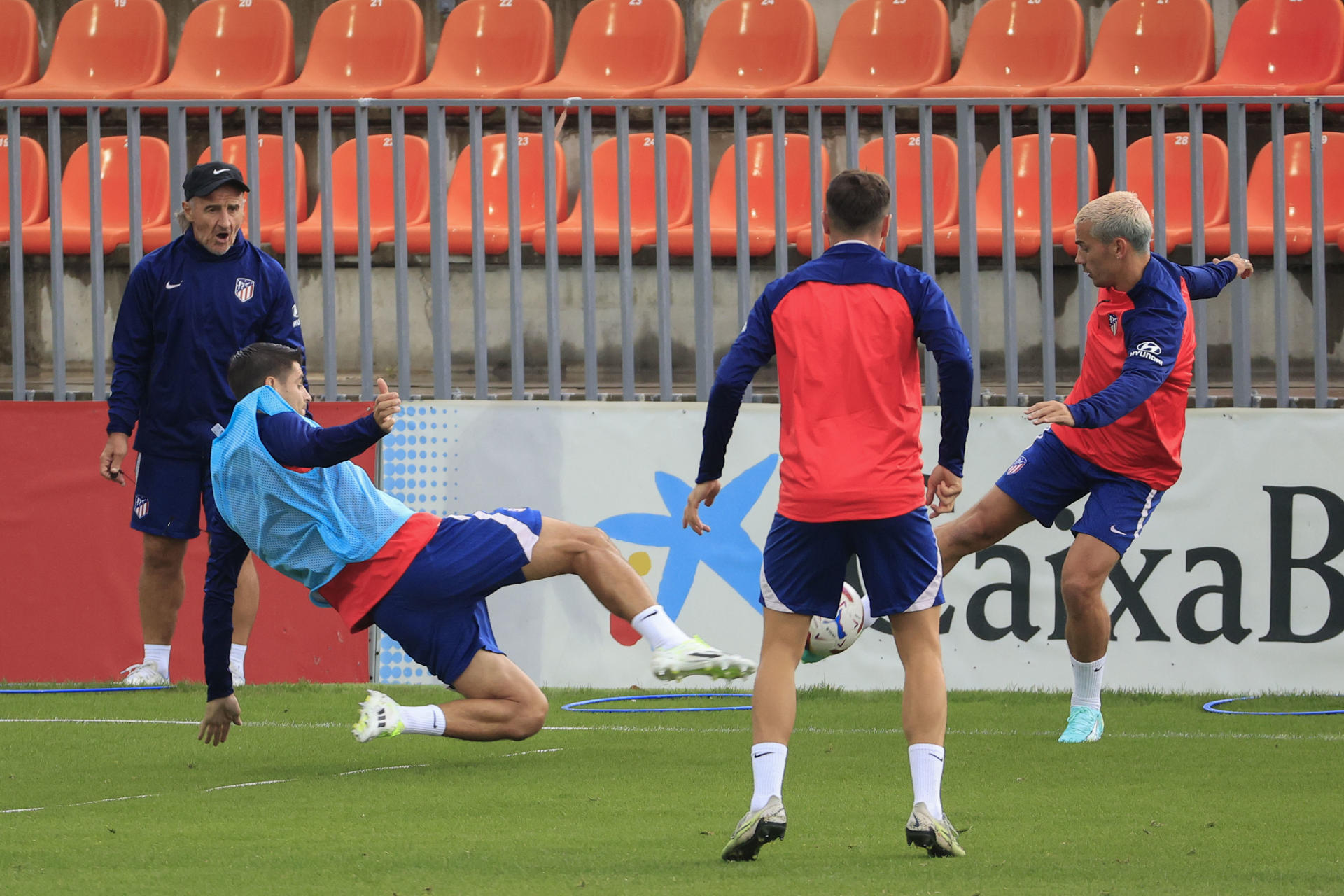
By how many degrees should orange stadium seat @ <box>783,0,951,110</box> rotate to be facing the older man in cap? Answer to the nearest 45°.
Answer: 0° — it already faces them

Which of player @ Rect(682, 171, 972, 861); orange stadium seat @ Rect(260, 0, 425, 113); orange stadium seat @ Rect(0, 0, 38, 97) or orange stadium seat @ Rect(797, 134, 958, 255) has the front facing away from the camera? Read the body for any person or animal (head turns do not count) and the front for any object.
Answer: the player

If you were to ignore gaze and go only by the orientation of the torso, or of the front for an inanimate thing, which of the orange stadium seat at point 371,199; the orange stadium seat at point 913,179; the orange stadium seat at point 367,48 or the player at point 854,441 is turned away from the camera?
the player

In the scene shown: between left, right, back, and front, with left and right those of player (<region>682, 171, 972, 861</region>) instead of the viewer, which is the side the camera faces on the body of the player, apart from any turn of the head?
back

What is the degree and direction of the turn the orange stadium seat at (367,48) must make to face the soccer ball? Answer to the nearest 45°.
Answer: approximately 45° to its left

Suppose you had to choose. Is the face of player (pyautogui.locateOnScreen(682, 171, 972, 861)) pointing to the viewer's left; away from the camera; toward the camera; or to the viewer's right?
away from the camera

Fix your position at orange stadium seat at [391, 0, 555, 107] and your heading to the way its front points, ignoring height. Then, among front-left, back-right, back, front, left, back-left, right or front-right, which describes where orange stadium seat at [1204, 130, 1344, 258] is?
left

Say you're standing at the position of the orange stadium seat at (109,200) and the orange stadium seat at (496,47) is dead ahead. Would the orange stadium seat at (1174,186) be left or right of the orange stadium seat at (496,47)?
right

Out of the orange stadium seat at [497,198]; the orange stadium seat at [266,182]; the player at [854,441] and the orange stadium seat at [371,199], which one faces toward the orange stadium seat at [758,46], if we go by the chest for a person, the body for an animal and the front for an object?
the player
